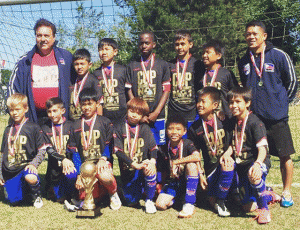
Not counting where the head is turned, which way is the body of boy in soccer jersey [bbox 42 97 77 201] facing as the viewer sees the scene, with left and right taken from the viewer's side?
facing the viewer

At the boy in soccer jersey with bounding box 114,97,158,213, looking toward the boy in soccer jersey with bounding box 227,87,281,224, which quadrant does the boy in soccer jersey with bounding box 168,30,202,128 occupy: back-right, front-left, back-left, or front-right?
front-left

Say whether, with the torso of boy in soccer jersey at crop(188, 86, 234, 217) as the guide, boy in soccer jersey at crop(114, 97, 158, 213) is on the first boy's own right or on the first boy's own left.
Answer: on the first boy's own right

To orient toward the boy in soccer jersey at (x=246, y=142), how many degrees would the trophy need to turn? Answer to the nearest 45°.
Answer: approximately 90° to its left

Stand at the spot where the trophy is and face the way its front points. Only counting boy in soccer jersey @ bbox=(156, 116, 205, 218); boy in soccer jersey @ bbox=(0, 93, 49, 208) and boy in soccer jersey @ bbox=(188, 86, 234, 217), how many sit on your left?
2

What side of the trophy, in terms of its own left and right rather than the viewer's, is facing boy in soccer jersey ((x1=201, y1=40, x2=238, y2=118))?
left

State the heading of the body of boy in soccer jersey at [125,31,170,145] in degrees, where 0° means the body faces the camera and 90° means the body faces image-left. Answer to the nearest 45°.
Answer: approximately 0°

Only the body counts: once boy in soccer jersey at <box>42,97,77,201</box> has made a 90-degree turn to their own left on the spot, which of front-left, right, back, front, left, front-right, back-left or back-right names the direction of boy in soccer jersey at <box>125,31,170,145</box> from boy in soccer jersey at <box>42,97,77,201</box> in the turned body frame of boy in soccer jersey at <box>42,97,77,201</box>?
front

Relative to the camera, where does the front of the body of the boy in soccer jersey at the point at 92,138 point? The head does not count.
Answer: toward the camera

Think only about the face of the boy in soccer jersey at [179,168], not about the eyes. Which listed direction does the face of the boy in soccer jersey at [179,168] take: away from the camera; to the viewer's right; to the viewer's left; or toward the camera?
toward the camera
